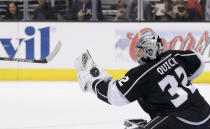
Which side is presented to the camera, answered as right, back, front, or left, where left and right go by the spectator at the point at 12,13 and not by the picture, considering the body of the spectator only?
front

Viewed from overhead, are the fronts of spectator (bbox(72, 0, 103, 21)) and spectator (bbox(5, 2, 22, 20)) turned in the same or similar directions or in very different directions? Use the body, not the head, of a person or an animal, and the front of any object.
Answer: same or similar directions

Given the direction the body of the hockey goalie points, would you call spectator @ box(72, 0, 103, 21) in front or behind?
in front

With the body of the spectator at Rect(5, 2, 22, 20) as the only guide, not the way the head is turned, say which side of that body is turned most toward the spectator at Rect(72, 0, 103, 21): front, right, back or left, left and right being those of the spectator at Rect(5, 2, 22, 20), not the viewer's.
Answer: left

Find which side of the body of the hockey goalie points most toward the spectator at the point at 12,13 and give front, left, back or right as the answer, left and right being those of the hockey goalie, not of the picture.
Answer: front

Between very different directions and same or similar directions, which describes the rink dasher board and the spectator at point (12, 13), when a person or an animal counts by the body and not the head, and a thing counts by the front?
same or similar directions

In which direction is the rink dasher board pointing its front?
toward the camera

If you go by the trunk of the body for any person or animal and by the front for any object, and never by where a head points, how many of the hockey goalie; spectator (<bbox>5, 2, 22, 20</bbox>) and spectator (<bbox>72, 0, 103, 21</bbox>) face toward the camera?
2

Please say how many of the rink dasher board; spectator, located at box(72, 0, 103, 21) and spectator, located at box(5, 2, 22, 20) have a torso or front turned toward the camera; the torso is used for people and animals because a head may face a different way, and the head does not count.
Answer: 3

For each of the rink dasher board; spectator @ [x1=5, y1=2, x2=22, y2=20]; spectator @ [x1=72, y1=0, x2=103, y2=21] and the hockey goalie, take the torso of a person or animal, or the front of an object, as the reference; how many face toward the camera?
3

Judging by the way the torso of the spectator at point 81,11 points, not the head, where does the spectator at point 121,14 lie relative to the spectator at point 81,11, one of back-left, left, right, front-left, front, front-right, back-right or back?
left

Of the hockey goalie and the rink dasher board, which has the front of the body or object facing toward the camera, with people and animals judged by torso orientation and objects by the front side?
the rink dasher board

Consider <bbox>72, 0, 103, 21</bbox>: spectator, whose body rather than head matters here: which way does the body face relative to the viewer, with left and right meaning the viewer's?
facing the viewer

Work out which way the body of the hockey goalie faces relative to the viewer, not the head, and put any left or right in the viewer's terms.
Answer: facing away from the viewer and to the left of the viewer

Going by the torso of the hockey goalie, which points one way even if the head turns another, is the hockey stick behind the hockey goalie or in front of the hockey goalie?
in front

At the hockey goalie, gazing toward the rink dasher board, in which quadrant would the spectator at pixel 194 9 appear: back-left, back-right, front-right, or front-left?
front-right
